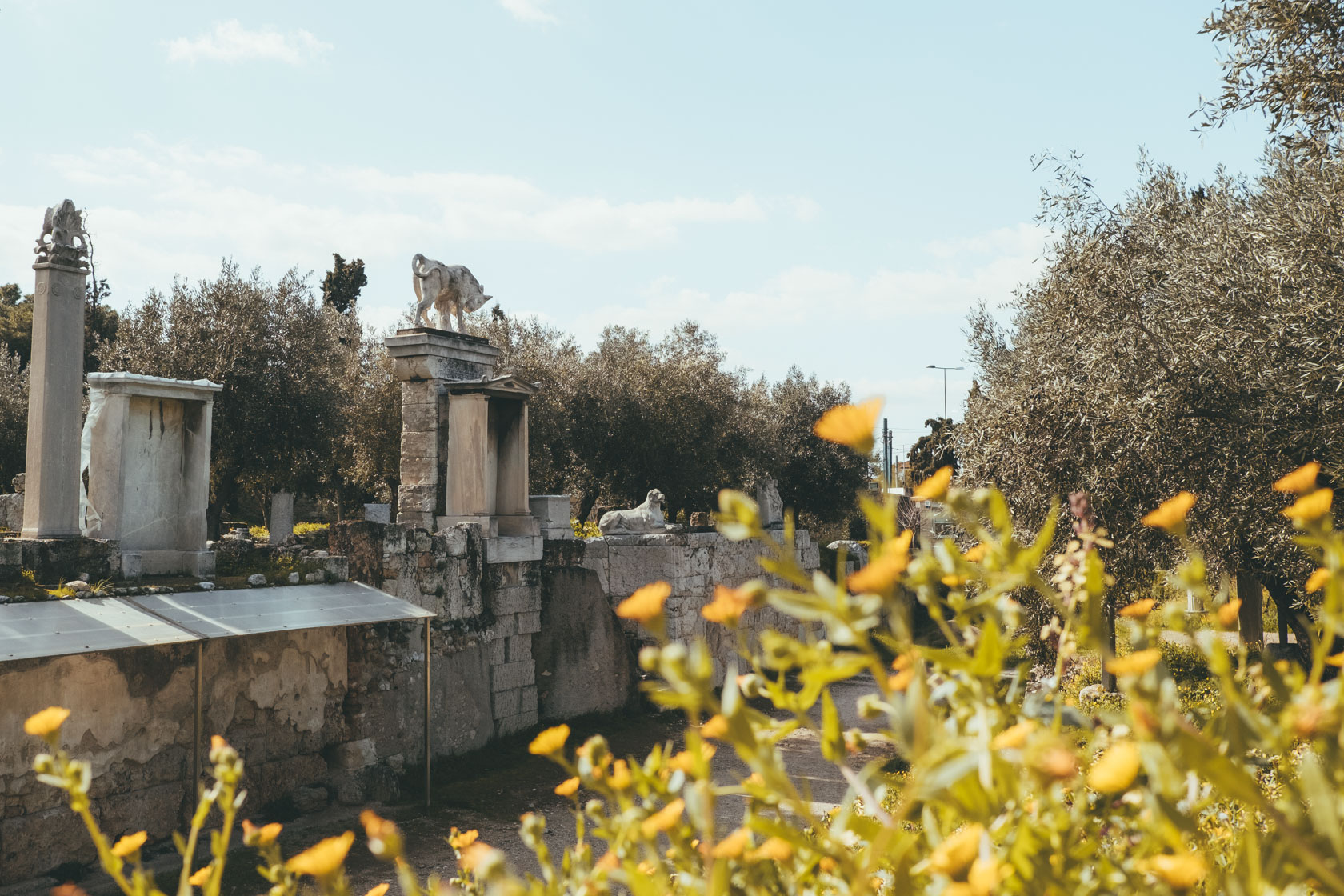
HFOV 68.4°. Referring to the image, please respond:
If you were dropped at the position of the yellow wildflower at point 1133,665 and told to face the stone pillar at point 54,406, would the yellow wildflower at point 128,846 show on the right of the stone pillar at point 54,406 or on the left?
left

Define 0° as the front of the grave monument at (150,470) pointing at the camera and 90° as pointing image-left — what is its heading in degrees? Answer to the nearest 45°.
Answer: approximately 315°

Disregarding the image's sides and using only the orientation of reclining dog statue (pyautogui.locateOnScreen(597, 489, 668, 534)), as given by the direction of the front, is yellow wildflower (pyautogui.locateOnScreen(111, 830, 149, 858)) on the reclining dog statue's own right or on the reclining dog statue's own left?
on the reclining dog statue's own right

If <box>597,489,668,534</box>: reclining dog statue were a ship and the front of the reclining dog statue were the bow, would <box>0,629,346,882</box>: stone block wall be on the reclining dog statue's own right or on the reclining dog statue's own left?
on the reclining dog statue's own right

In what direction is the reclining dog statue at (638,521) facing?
to the viewer's right

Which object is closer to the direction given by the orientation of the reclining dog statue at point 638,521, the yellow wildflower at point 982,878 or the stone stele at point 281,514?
the yellow wildflower

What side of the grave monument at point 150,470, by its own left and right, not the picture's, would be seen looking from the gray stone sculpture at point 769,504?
left

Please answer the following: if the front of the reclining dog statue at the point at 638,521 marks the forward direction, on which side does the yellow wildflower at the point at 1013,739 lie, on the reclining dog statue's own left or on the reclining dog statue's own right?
on the reclining dog statue's own right

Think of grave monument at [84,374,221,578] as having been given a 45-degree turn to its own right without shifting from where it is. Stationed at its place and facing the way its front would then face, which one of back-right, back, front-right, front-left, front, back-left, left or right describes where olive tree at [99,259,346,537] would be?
back

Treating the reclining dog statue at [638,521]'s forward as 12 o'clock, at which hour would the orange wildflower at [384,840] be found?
The orange wildflower is roughly at 3 o'clock from the reclining dog statue.

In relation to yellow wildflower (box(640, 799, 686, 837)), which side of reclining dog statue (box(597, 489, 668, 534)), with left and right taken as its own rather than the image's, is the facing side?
right

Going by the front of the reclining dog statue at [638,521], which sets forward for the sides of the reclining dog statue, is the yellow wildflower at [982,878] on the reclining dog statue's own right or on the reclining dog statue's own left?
on the reclining dog statue's own right
